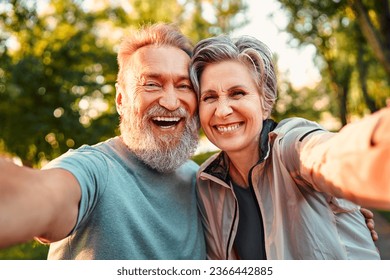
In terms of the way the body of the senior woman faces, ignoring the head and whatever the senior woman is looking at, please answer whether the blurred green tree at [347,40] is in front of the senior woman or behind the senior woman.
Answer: behind

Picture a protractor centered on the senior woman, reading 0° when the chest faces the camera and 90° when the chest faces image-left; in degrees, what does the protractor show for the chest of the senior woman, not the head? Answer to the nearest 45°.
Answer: approximately 45°
